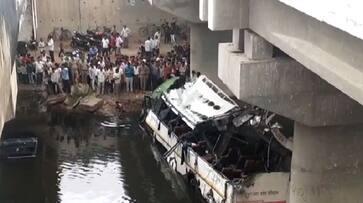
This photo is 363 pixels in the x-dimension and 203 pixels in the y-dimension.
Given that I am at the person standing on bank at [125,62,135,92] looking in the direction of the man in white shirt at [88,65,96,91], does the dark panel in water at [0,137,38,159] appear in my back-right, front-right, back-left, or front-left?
front-left

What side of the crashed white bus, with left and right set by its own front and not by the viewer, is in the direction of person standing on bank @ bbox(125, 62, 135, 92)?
front

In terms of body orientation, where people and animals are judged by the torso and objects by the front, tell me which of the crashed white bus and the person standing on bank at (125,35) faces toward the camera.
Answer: the person standing on bank

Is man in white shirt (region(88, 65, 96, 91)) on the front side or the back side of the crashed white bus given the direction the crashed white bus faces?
on the front side

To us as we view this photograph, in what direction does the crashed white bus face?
facing away from the viewer and to the left of the viewer

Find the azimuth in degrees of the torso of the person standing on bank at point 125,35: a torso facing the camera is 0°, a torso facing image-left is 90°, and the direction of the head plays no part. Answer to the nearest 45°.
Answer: approximately 0°

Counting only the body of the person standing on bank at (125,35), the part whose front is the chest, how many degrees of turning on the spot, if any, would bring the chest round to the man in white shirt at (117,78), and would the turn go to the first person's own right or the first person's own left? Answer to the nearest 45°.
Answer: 0° — they already face them

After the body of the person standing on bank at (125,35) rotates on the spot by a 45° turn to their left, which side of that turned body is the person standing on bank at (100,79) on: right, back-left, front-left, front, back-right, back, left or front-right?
front-right

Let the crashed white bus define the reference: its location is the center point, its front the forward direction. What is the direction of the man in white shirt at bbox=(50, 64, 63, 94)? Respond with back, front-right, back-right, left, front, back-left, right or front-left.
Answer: front

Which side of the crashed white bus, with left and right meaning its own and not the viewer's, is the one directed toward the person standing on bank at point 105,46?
front

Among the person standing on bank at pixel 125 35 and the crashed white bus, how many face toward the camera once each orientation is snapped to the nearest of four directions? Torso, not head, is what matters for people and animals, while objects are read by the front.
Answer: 1

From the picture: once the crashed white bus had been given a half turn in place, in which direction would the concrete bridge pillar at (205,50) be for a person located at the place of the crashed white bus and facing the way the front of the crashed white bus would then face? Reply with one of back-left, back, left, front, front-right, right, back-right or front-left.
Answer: back-left

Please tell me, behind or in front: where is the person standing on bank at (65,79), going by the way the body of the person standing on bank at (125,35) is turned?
in front

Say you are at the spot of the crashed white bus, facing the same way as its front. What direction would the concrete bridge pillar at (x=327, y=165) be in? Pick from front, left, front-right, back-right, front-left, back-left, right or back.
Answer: back
